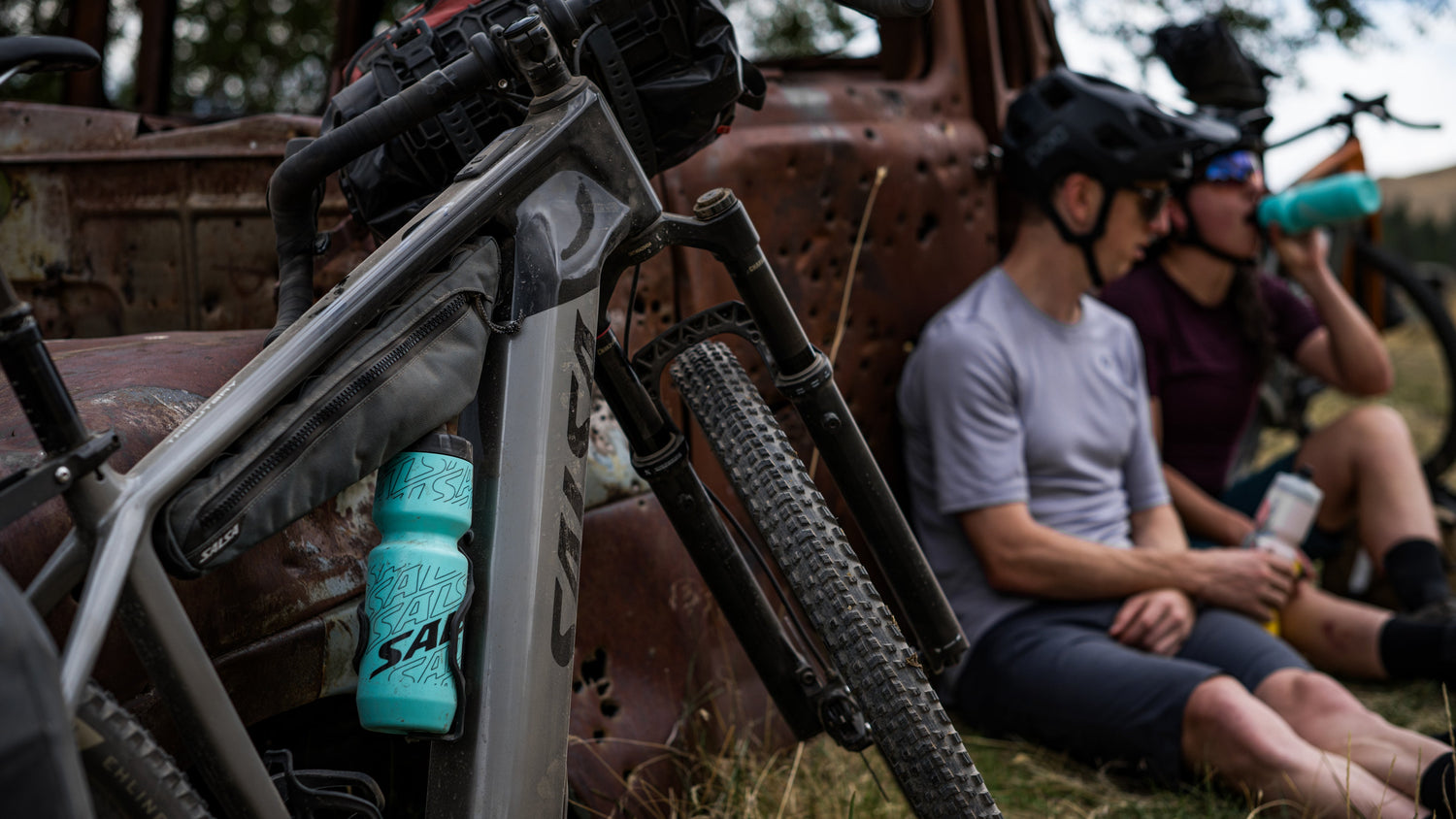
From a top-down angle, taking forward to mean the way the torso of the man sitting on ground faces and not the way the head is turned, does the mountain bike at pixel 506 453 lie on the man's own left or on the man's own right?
on the man's own right

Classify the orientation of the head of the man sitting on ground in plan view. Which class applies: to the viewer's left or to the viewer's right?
to the viewer's right

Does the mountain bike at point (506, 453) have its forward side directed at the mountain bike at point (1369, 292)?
yes

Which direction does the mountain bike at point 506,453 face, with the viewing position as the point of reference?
facing away from the viewer and to the right of the viewer
